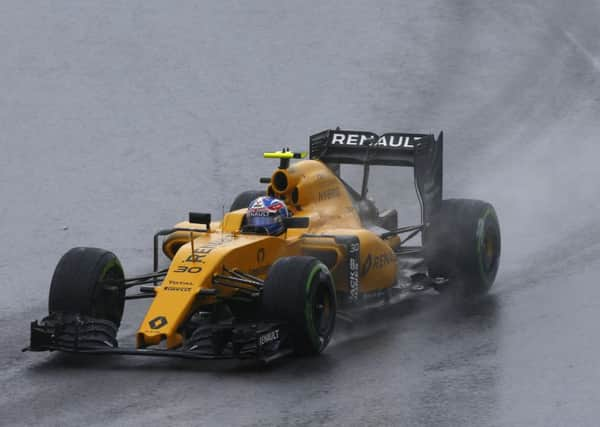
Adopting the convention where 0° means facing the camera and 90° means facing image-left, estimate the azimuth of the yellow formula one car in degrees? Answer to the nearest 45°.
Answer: approximately 45°
